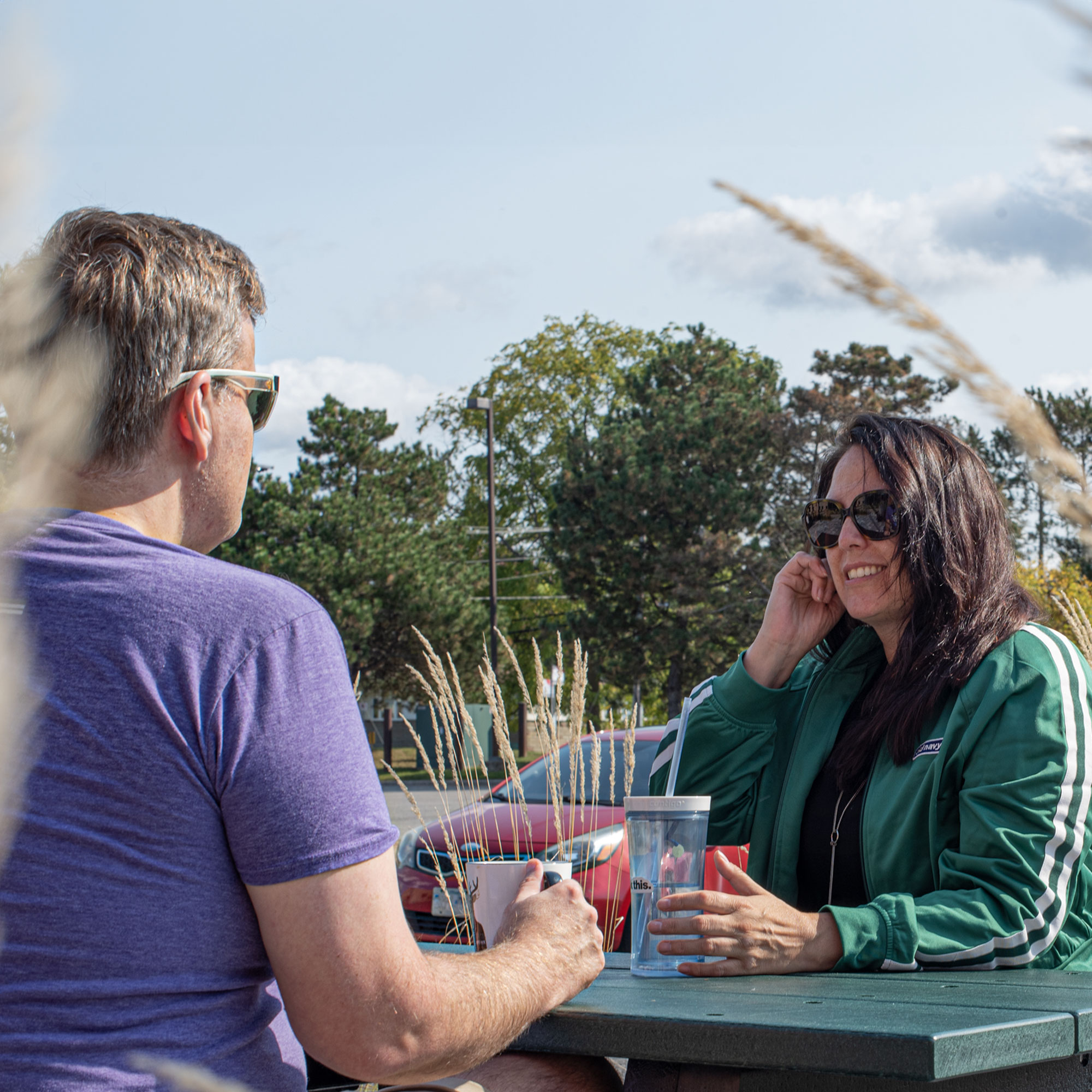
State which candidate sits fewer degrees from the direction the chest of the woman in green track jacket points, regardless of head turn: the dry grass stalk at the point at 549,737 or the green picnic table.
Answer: the green picnic table

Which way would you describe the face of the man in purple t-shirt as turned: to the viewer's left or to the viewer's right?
to the viewer's right

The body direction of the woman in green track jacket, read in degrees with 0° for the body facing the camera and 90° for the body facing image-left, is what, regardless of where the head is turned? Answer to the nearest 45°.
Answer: approximately 45°

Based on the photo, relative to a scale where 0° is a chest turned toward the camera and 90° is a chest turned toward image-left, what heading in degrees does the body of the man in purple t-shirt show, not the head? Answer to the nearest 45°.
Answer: approximately 225°

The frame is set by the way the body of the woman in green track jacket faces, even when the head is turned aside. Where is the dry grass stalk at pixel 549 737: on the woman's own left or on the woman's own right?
on the woman's own right

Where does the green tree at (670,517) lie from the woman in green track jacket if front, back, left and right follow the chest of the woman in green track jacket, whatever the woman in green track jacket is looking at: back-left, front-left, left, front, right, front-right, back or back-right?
back-right

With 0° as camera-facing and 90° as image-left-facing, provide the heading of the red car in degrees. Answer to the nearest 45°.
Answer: approximately 45°

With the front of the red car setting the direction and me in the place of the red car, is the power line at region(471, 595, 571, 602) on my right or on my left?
on my right

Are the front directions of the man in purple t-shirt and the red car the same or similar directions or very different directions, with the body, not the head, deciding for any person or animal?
very different directions
